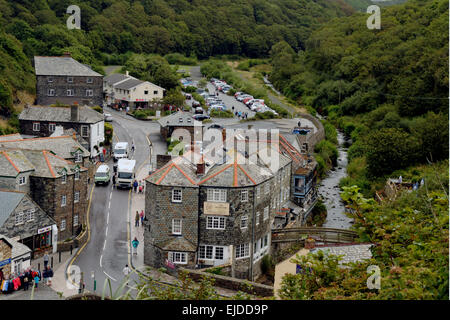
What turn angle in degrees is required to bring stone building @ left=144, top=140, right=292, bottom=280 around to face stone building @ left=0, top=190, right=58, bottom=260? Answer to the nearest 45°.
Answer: approximately 90° to its right

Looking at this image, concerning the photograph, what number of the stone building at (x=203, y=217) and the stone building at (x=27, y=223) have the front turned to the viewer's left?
0

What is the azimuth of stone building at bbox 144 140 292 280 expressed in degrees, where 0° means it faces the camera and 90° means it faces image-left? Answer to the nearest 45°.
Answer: approximately 0°

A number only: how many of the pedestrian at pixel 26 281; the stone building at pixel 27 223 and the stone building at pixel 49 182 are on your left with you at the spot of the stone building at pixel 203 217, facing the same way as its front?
0

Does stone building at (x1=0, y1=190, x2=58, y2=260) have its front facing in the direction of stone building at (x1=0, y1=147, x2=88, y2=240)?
no

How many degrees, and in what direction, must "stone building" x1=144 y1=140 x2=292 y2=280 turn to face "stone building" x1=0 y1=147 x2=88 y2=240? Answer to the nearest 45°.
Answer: approximately 135° to its right

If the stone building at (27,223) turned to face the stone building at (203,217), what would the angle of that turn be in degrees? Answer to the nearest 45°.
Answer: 0° — it already faces it

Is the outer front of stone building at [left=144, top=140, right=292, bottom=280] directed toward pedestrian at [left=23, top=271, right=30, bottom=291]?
no

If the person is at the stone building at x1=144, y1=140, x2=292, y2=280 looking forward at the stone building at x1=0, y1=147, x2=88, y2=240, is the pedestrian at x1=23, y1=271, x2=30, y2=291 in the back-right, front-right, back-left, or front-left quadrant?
front-left

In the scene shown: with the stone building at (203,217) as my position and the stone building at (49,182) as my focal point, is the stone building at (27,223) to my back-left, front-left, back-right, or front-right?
front-left
